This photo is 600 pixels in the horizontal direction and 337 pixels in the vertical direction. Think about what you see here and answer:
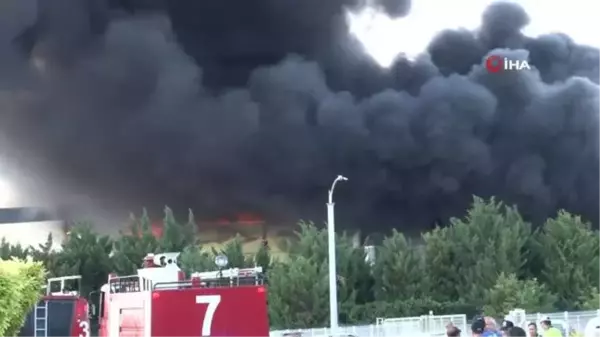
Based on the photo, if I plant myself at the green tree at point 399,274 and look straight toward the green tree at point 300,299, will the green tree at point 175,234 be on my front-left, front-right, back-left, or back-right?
front-right

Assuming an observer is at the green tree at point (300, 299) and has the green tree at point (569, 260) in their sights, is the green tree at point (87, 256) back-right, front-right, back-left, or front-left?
back-left

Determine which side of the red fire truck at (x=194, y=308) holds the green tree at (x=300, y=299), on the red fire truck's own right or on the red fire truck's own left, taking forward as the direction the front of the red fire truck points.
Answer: on the red fire truck's own right

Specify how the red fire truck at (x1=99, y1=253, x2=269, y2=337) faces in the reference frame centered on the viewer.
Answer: facing away from the viewer and to the left of the viewer

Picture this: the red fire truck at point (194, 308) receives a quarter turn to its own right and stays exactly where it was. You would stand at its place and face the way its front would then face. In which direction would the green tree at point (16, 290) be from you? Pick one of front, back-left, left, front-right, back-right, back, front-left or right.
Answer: back-right

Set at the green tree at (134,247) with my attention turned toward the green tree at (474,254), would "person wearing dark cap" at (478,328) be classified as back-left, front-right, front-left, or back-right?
front-right

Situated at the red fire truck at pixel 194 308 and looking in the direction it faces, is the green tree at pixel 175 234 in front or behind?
in front

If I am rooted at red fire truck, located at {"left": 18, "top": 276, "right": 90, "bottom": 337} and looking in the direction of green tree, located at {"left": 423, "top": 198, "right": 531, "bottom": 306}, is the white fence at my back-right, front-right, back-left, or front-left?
front-right

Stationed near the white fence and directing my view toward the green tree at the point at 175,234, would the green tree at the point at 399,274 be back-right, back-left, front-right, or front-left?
front-right

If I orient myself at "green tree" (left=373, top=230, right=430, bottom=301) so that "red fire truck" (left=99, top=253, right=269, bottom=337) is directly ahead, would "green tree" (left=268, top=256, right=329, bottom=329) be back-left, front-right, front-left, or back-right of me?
front-right

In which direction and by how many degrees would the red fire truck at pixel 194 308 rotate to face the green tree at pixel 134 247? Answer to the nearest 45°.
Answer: approximately 45° to its right
